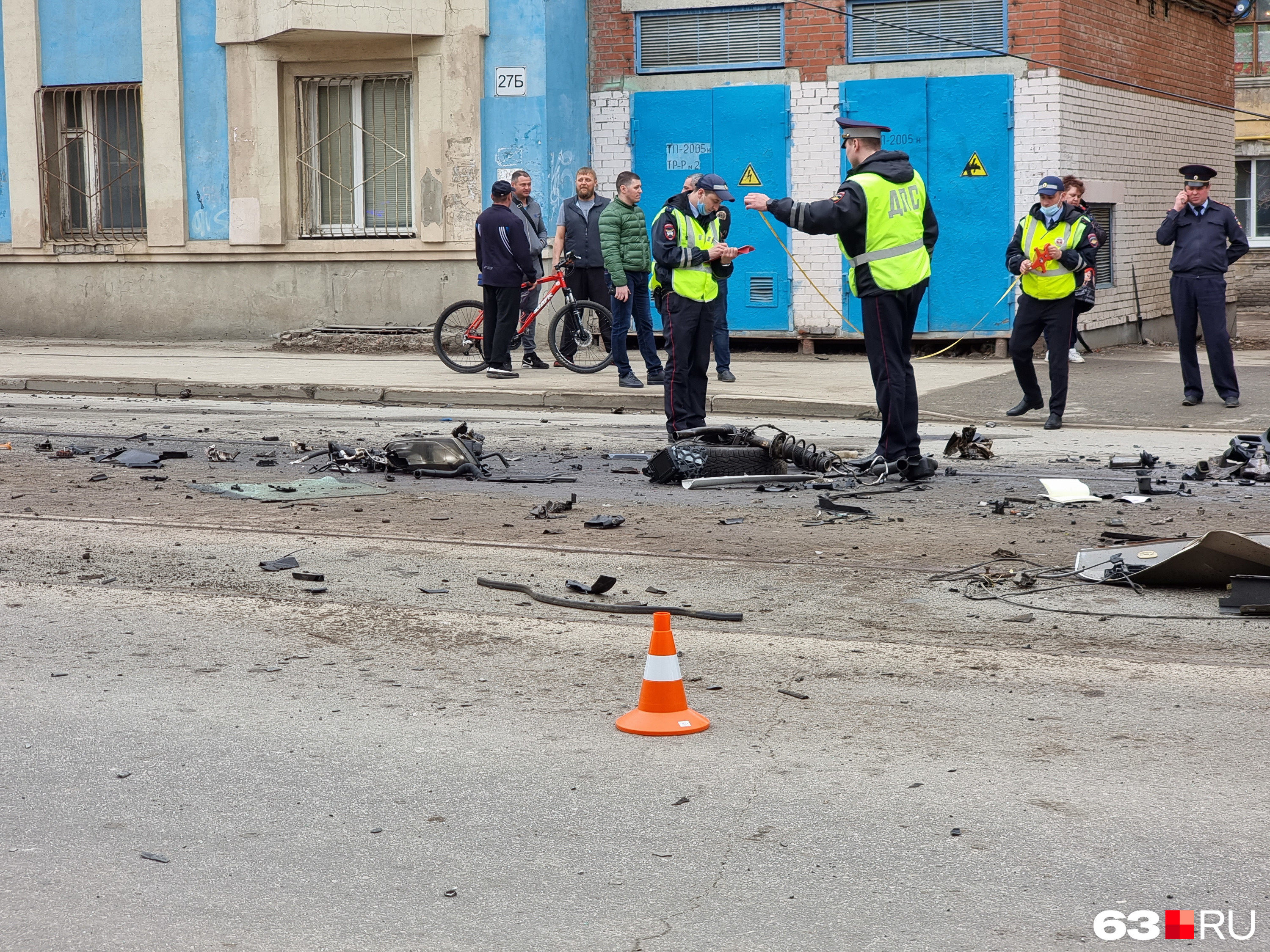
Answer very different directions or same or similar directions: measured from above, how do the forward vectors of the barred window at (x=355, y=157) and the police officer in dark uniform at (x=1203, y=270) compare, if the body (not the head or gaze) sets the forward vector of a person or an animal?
same or similar directions

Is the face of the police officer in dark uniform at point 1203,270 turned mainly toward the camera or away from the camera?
toward the camera

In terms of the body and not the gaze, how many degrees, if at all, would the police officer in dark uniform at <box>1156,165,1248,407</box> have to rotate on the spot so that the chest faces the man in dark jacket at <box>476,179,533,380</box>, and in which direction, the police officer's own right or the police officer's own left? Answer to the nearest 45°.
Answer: approximately 90° to the police officer's own right

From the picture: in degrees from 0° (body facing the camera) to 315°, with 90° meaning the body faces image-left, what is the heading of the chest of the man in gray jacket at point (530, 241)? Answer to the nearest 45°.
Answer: approximately 315°

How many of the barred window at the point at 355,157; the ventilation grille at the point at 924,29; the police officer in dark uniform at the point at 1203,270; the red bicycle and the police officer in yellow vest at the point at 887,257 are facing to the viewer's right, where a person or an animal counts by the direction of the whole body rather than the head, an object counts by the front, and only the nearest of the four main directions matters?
1

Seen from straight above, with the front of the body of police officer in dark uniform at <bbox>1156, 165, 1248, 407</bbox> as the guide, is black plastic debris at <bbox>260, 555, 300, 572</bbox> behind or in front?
in front

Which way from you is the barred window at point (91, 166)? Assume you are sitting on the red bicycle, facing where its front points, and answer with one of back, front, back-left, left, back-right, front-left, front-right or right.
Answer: back-left

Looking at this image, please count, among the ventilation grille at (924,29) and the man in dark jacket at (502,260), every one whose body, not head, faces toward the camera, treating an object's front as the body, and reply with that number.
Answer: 1

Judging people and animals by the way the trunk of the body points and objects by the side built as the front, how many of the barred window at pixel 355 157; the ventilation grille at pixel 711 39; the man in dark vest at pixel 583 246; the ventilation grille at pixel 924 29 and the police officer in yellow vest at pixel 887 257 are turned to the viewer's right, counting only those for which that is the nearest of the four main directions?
0

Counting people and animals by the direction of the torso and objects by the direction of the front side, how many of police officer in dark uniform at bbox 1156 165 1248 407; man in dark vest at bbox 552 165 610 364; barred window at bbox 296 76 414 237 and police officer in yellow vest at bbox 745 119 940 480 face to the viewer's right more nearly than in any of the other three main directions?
0

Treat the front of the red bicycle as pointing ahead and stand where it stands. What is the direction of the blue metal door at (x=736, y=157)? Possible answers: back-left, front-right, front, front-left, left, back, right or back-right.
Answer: front-left

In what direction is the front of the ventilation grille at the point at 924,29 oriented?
toward the camera

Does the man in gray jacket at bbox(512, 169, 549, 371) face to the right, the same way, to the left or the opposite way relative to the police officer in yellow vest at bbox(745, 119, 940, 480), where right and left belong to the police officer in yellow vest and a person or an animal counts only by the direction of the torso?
the opposite way

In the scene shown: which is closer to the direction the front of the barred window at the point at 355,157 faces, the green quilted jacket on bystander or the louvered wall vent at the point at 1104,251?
the green quilted jacket on bystander

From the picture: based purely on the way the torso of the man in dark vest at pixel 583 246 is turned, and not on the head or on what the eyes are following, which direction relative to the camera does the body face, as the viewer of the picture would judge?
toward the camera
